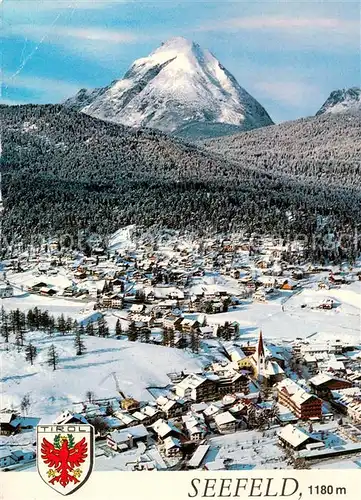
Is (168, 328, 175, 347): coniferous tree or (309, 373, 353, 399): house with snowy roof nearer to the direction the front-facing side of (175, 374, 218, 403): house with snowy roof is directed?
the house with snowy roof

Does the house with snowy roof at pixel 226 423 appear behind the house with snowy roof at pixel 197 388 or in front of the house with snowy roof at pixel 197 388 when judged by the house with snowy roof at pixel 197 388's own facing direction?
in front

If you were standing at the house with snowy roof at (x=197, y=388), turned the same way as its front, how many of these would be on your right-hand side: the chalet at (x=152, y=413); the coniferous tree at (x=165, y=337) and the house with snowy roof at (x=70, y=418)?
2

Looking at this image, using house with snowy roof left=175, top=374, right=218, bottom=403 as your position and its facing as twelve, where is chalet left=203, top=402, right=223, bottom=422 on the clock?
The chalet is roughly at 1 o'clock from the house with snowy roof.

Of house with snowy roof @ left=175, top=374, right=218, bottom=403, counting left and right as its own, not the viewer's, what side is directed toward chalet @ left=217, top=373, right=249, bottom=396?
left

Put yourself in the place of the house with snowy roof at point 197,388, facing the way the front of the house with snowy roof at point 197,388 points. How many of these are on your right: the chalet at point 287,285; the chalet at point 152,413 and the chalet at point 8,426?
2

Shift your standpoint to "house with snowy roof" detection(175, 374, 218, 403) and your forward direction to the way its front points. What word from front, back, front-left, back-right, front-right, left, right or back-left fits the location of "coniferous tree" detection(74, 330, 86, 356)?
back

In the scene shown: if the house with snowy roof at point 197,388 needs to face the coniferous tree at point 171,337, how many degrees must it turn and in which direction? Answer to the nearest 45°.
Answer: approximately 135° to its left

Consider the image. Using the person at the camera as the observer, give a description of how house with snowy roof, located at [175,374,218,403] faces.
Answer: facing the viewer and to the right of the viewer

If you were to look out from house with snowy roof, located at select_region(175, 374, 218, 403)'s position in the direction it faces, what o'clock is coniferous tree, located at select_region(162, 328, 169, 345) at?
The coniferous tree is roughly at 7 o'clock from the house with snowy roof.

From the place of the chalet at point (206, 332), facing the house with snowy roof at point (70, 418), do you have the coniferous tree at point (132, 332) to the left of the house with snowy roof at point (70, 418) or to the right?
right

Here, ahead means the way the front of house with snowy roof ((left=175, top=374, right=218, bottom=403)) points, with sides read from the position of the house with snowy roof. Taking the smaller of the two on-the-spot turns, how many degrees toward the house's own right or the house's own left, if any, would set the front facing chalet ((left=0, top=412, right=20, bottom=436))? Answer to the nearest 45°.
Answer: approximately 90° to the house's own right

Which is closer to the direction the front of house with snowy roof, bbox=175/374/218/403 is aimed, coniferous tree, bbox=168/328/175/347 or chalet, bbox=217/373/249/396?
the chalet
